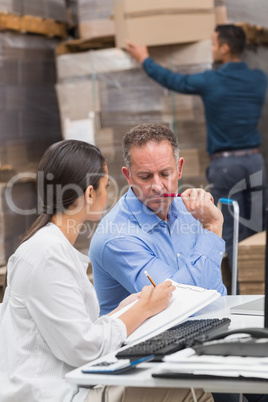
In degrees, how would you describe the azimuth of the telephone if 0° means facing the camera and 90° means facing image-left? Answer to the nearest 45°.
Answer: approximately 90°

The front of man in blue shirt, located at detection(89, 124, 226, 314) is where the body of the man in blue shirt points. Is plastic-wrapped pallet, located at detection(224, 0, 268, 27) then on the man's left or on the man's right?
on the man's left

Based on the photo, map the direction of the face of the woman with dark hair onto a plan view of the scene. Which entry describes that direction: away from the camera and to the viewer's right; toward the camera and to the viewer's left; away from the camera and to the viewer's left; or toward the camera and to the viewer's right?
away from the camera and to the viewer's right

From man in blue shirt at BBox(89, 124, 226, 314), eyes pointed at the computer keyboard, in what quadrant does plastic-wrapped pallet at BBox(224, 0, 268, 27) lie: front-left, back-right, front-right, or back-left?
back-left

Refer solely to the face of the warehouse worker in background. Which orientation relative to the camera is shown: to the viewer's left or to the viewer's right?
to the viewer's left

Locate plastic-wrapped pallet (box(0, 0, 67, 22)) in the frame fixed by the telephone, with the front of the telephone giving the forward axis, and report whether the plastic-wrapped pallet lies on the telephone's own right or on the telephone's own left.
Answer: on the telephone's own right
